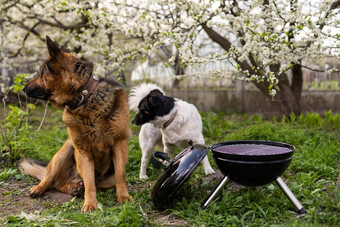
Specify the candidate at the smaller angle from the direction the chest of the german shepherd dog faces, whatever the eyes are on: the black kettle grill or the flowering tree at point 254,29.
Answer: the black kettle grill

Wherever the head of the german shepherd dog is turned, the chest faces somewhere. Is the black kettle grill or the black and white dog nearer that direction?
the black kettle grill
